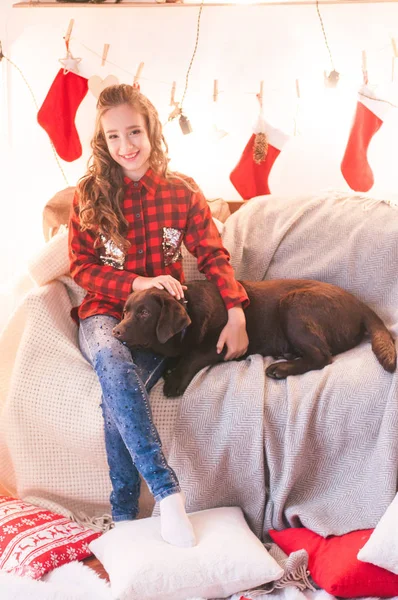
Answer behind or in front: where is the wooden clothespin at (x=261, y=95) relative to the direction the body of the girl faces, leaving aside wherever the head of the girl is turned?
behind

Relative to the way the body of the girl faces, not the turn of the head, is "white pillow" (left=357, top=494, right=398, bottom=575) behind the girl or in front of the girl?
in front

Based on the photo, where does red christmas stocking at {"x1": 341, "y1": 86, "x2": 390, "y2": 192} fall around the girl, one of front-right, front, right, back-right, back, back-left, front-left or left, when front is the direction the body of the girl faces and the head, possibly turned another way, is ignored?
back-left

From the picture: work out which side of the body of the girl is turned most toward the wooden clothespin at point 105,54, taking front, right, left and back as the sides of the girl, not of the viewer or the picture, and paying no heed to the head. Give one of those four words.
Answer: back

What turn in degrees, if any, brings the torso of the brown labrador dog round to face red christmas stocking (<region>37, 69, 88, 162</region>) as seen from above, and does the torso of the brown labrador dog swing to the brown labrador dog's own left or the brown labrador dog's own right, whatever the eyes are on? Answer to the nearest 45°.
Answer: approximately 45° to the brown labrador dog's own right

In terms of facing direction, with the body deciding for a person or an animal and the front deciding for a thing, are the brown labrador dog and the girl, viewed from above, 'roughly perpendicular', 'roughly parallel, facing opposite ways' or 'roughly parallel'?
roughly perpendicular

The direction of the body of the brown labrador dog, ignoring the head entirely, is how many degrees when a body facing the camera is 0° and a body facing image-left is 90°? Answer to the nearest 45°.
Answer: approximately 90°

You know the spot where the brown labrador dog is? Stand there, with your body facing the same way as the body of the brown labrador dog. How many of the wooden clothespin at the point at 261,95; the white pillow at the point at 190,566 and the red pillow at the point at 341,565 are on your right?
1

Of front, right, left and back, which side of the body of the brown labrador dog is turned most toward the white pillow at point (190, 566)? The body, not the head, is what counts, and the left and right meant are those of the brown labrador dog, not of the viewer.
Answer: left

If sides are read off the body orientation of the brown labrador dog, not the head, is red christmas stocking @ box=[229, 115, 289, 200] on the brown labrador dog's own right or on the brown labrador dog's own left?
on the brown labrador dog's own right

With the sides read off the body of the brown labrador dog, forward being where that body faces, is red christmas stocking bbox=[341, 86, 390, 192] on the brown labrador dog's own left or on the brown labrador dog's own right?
on the brown labrador dog's own right
